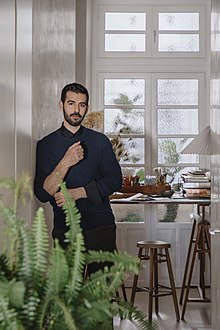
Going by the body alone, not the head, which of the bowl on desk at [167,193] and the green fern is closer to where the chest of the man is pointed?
the green fern

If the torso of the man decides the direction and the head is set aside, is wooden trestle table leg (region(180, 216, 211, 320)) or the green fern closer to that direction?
the green fern

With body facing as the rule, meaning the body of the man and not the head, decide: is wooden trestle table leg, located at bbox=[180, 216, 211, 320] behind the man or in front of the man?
behind

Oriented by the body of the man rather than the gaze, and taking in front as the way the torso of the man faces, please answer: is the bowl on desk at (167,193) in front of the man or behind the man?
behind

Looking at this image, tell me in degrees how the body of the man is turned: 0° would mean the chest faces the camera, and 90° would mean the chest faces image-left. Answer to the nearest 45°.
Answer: approximately 0°

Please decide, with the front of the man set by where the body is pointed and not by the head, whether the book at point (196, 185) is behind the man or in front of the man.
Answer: behind

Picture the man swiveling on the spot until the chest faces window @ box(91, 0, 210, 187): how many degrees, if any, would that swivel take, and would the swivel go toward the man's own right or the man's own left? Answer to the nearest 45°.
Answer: approximately 180°

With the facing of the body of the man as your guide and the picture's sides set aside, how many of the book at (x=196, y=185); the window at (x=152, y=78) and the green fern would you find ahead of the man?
1

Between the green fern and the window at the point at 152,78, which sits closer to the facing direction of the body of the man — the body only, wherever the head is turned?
the green fern
